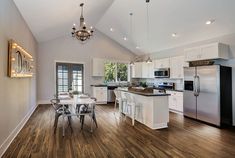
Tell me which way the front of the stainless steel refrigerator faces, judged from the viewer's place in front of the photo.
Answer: facing the viewer and to the left of the viewer

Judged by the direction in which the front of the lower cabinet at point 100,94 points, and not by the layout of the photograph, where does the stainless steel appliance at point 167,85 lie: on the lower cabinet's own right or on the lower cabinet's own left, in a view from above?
on the lower cabinet's own left

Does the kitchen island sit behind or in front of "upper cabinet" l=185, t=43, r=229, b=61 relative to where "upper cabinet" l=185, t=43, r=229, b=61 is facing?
in front

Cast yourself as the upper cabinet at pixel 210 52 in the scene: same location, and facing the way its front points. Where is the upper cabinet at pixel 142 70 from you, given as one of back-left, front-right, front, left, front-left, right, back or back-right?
right

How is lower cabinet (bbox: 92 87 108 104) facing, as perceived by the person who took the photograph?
facing the viewer

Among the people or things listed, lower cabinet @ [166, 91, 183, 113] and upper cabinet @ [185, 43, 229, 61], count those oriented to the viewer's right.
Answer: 0

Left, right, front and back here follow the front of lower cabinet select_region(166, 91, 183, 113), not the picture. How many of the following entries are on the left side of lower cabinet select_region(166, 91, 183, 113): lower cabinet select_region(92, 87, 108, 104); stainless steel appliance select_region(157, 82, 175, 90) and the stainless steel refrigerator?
1

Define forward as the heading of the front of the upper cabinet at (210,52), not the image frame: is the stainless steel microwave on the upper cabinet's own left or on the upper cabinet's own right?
on the upper cabinet's own right

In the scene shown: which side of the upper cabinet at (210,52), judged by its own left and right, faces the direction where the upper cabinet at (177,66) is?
right

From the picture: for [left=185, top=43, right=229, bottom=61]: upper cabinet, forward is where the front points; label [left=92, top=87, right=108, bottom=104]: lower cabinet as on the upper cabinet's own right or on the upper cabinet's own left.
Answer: on the upper cabinet's own right

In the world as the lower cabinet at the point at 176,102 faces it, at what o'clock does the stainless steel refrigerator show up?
The stainless steel refrigerator is roughly at 9 o'clock from the lower cabinet.

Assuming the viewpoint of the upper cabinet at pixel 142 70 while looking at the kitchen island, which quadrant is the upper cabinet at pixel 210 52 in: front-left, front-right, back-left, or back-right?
front-left
